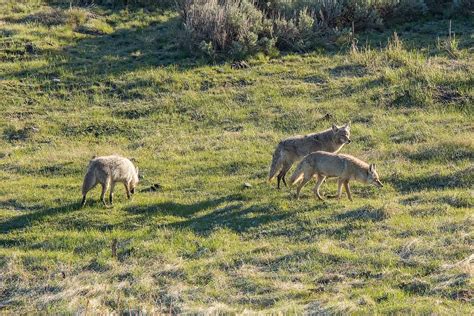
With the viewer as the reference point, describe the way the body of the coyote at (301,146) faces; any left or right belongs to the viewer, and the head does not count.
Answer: facing to the right of the viewer

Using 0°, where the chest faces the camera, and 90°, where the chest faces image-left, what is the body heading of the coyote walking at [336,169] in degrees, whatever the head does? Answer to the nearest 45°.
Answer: approximately 270°

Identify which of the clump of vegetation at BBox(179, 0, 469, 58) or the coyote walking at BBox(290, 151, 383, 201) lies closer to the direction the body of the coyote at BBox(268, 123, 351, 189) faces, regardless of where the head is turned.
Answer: the coyote walking

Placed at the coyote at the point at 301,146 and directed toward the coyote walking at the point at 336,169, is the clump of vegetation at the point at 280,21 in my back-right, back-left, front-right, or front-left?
back-left

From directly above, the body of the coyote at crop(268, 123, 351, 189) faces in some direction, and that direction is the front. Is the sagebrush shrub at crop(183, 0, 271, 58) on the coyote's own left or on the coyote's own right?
on the coyote's own left

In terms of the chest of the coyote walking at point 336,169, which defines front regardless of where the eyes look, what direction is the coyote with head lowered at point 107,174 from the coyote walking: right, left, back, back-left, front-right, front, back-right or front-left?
back

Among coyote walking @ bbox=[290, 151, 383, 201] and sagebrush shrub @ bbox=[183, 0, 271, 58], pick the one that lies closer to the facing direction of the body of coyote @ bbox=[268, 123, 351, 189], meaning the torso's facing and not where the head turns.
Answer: the coyote walking

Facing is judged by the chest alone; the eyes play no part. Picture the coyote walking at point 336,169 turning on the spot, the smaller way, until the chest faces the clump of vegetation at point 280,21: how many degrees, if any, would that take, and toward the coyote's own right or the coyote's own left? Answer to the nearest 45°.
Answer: approximately 90° to the coyote's own left

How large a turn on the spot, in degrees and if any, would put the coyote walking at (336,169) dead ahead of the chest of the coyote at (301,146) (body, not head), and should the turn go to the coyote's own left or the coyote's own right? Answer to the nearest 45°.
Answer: approximately 45° to the coyote's own right

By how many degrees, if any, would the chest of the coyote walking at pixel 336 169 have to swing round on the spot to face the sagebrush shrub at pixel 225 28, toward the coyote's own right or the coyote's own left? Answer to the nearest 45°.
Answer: approximately 90° to the coyote's own left

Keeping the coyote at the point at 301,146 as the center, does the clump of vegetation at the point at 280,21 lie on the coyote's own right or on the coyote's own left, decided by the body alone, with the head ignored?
on the coyote's own left

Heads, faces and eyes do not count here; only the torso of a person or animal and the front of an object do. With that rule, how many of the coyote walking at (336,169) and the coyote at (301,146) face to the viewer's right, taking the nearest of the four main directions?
2
